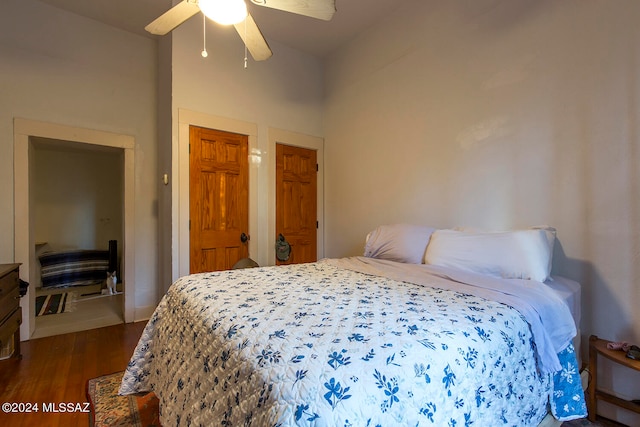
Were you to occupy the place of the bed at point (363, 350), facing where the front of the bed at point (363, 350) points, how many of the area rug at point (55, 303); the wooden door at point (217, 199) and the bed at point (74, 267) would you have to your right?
3

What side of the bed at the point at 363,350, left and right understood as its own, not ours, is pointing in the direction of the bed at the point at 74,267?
right

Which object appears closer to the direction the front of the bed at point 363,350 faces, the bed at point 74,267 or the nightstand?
the bed

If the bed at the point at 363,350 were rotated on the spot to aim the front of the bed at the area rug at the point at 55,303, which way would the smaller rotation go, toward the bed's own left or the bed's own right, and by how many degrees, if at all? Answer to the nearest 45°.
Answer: approximately 90° to the bed's own right

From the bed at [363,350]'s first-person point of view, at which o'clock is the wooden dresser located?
The wooden dresser is roughly at 2 o'clock from the bed.

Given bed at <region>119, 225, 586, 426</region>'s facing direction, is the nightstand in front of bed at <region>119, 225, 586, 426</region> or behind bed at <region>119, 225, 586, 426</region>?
behind

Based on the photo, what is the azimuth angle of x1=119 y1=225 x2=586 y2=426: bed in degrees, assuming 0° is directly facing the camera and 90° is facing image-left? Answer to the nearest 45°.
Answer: approximately 45°
